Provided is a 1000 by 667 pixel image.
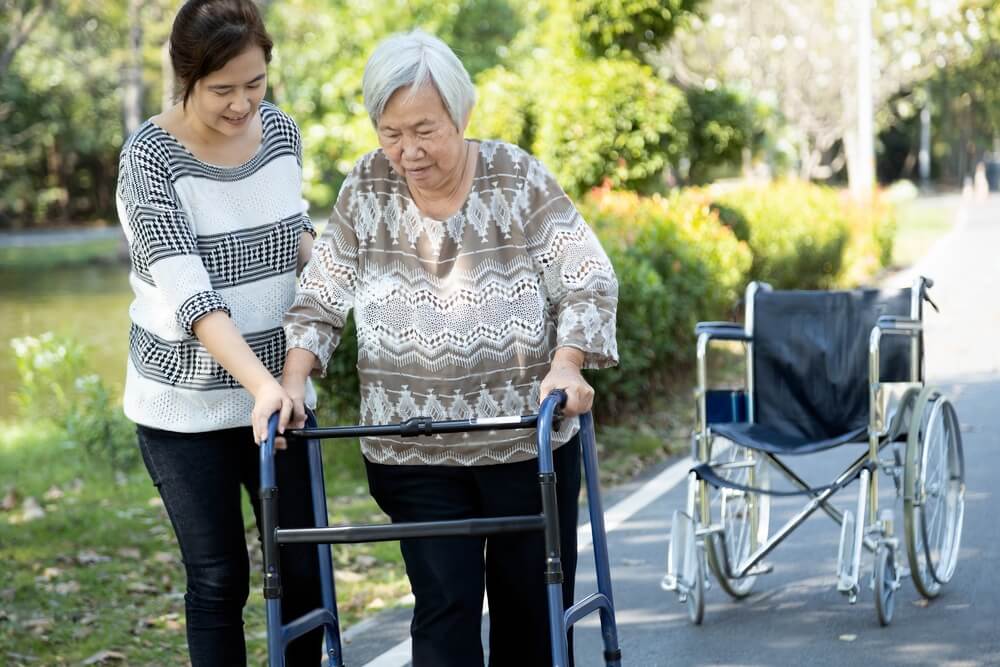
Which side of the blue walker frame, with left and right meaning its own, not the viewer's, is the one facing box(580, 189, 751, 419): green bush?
back

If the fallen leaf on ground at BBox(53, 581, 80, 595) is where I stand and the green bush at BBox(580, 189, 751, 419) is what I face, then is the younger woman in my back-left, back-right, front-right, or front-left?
back-right

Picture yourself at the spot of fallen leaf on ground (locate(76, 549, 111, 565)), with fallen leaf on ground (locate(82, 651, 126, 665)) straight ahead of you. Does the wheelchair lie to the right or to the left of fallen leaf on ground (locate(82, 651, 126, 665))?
left

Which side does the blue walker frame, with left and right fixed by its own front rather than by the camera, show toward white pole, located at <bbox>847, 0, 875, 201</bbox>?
back

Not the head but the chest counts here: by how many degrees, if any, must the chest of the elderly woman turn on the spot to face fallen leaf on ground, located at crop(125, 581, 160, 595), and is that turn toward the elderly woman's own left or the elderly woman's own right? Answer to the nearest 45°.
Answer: approximately 135° to the elderly woman's own right

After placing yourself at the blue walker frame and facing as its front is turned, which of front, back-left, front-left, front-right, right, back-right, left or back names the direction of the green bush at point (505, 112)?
back

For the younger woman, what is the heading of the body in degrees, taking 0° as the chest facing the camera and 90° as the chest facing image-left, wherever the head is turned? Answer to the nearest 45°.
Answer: approximately 315°

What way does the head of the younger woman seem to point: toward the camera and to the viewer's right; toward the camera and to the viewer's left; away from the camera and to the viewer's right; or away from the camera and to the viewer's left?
toward the camera and to the viewer's right

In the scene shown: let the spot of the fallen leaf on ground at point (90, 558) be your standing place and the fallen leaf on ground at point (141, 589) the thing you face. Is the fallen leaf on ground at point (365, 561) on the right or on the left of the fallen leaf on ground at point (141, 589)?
left

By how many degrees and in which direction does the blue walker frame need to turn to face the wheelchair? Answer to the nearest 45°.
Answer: approximately 135° to its left

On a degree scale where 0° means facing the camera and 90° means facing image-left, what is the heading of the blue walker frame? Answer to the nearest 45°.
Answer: approximately 0°

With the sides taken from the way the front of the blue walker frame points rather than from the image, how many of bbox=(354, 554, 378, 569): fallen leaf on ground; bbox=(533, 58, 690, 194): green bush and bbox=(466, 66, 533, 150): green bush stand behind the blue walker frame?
3
